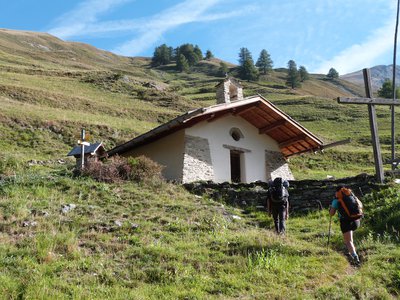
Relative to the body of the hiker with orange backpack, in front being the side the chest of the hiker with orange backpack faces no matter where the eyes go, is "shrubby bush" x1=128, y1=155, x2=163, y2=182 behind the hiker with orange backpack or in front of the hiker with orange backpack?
in front

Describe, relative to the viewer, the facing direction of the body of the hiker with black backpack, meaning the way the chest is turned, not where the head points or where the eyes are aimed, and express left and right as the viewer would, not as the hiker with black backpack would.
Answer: facing away from the viewer

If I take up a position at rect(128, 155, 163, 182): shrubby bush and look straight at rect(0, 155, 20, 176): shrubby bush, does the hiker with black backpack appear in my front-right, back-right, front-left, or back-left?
back-left

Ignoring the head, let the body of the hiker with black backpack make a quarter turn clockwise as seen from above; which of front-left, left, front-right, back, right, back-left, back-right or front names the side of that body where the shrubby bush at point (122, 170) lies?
back-left

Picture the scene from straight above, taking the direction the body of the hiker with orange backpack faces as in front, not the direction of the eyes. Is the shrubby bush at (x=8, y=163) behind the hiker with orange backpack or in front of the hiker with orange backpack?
in front

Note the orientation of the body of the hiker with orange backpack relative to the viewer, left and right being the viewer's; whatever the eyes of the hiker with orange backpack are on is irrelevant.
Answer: facing away from the viewer and to the left of the viewer

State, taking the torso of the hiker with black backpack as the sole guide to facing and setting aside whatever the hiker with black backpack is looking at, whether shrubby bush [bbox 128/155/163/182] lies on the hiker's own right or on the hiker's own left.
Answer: on the hiker's own left
